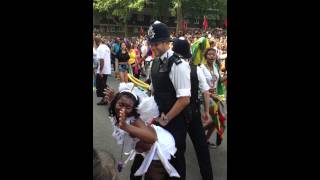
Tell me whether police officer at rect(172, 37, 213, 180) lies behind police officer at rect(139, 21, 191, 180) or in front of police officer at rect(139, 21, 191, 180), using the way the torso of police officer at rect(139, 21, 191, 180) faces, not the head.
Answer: behind

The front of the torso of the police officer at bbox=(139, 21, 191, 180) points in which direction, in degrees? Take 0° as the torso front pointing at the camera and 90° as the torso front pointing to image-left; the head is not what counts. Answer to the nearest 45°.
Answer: approximately 45°

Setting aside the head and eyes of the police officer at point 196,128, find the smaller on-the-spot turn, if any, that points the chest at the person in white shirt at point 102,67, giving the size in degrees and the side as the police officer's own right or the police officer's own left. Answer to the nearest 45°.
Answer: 0° — they already face them

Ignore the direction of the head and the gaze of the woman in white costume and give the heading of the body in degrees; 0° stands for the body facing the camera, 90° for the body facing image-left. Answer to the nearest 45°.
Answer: approximately 45°

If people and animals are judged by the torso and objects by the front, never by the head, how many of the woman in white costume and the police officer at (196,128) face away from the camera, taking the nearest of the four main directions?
1

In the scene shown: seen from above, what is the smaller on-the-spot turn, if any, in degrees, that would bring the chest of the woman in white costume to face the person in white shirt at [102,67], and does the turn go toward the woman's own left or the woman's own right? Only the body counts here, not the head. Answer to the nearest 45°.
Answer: approximately 135° to the woman's own right

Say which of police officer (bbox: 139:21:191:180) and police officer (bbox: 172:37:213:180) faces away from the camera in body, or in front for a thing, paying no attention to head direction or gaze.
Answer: police officer (bbox: 172:37:213:180)

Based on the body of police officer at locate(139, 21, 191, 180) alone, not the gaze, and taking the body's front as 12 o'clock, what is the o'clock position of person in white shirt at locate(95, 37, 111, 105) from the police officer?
The person in white shirt is roughly at 4 o'clock from the police officer.

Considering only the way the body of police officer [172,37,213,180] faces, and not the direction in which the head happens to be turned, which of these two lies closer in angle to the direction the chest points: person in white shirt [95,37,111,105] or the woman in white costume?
the person in white shirt

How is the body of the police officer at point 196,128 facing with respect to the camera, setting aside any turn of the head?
away from the camera
